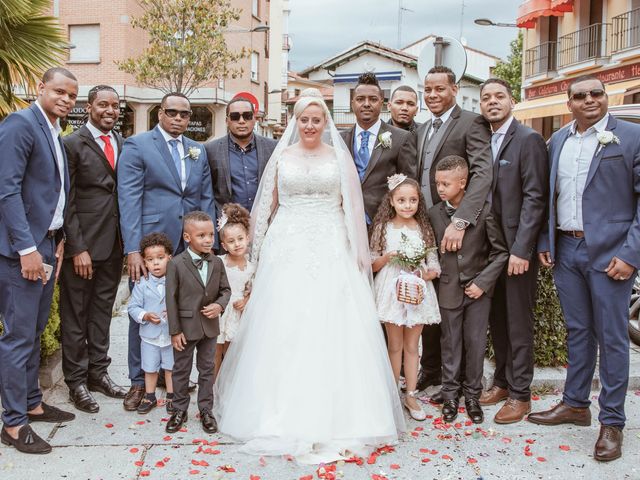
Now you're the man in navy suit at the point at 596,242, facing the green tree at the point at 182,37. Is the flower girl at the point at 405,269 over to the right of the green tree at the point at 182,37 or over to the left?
left

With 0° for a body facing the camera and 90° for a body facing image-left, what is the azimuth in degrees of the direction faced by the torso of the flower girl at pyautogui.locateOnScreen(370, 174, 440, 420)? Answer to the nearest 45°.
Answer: approximately 0°

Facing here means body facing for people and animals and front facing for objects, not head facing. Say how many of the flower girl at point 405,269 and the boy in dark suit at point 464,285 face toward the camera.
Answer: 2

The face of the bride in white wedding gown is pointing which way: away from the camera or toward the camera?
toward the camera

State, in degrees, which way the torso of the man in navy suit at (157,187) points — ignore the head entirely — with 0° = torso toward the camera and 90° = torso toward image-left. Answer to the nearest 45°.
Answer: approximately 315°

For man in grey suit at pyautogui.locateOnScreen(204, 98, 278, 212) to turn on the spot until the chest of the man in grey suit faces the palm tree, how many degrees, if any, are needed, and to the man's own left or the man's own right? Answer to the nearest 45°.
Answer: approximately 135° to the man's own right

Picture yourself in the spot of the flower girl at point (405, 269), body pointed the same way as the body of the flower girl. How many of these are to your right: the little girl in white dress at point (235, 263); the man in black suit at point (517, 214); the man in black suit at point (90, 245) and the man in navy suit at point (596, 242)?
2

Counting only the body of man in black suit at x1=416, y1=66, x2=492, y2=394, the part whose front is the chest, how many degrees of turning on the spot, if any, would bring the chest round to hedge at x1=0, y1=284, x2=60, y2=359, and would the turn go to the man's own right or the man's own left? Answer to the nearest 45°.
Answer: approximately 45° to the man's own right

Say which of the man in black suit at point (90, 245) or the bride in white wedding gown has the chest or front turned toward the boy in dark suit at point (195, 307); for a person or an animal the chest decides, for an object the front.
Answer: the man in black suit

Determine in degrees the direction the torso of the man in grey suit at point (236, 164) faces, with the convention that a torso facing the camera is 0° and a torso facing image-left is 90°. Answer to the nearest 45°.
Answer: approximately 0°

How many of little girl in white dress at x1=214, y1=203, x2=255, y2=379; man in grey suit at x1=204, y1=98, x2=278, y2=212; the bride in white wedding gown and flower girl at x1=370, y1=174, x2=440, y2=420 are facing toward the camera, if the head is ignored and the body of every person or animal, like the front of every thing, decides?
4

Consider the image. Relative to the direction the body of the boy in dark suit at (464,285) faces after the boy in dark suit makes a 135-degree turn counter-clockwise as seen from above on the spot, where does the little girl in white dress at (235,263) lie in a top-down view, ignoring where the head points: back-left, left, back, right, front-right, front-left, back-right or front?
back-left

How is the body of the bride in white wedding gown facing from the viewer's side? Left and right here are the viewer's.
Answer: facing the viewer

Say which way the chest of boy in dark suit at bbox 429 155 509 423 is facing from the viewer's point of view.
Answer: toward the camera

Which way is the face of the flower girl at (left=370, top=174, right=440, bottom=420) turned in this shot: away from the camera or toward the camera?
toward the camera

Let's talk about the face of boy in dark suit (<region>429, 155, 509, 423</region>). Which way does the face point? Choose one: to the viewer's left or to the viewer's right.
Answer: to the viewer's left

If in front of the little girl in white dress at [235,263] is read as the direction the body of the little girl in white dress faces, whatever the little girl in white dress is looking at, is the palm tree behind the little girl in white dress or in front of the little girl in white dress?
behind

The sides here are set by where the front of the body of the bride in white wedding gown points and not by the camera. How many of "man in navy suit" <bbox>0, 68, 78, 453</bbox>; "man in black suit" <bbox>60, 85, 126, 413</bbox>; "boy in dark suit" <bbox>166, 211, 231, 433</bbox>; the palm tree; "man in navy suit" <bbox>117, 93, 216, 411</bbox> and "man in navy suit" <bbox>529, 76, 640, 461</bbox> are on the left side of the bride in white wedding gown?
1

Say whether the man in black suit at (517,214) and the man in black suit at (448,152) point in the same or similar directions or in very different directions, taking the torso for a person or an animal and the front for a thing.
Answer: same or similar directions

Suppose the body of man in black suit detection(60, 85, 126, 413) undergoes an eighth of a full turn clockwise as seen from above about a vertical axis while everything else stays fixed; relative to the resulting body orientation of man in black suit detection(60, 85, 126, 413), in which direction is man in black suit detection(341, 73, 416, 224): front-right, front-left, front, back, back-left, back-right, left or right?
left

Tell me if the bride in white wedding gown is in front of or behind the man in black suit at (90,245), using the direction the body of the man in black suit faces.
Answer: in front
